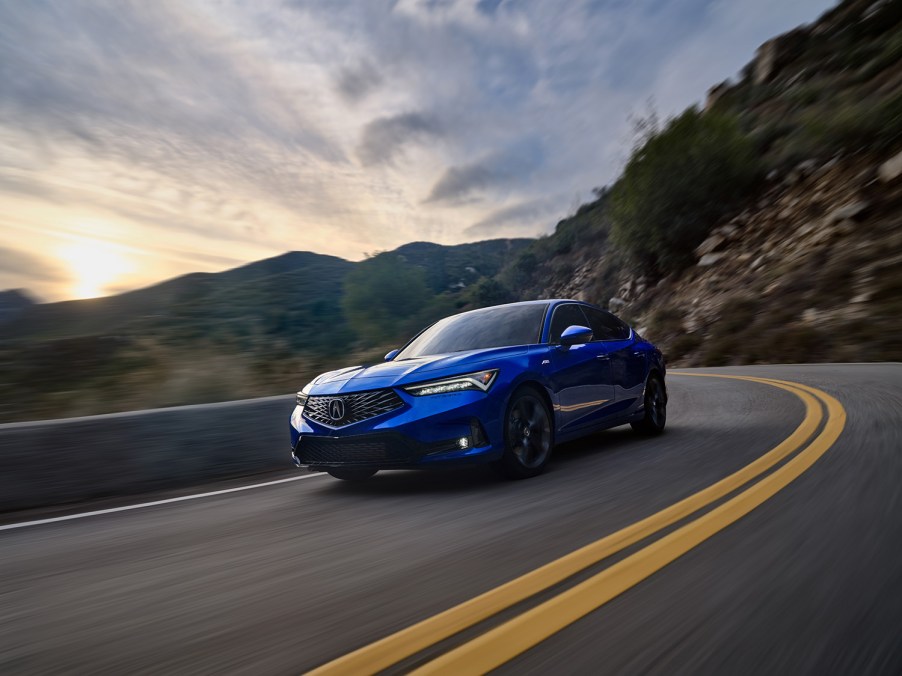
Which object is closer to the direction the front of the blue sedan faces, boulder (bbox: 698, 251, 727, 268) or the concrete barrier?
the concrete barrier

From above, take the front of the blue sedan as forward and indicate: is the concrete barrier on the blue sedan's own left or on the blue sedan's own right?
on the blue sedan's own right

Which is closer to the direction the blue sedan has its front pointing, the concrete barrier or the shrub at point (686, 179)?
the concrete barrier

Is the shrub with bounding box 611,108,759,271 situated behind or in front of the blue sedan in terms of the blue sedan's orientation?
behind

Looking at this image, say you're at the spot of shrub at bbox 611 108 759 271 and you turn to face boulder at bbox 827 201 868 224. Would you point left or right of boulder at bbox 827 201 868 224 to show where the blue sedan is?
right

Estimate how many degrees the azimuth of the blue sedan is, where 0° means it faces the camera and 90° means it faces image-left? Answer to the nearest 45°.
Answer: approximately 45°

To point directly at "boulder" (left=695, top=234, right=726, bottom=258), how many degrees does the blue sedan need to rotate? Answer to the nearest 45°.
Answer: approximately 180°

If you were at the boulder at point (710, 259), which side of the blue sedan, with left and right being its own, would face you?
back
